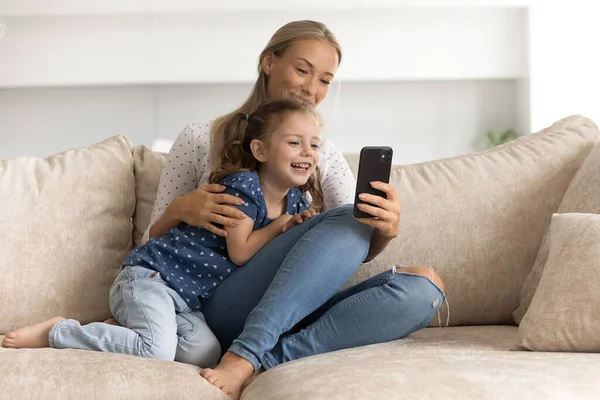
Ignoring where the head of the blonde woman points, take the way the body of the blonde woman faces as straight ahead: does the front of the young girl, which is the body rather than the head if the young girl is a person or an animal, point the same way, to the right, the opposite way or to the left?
the same way

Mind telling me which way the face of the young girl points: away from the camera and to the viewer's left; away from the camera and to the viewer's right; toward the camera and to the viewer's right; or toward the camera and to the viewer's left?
toward the camera and to the viewer's right

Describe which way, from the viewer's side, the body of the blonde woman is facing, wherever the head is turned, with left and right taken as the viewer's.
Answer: facing the viewer and to the right of the viewer

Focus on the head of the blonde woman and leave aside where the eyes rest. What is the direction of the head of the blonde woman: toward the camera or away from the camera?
toward the camera

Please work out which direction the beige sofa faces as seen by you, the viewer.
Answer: facing the viewer
